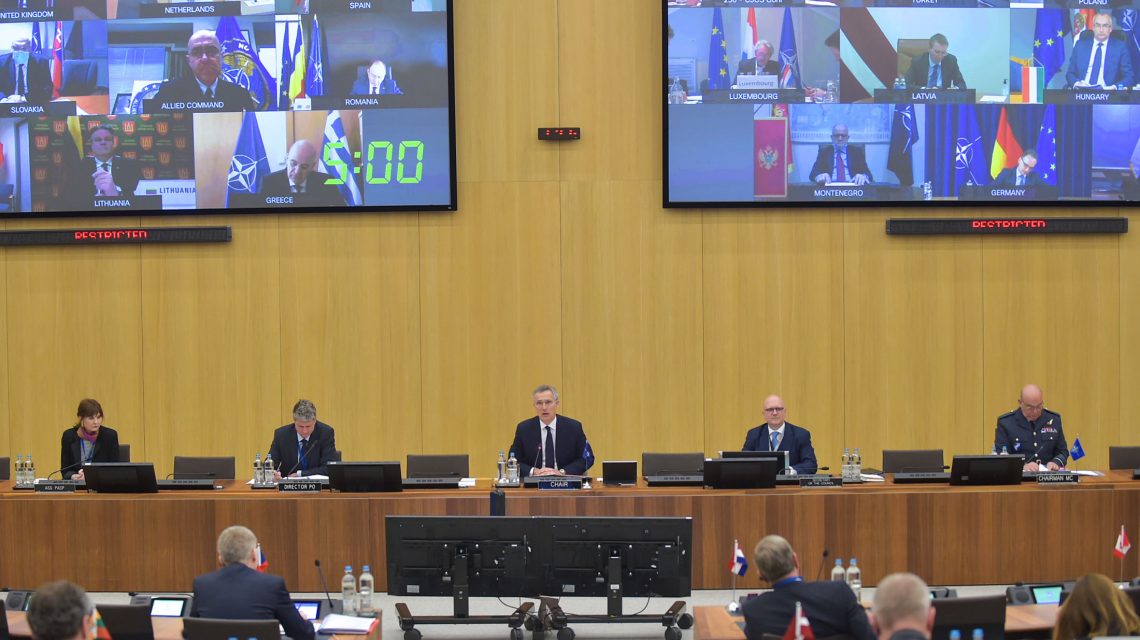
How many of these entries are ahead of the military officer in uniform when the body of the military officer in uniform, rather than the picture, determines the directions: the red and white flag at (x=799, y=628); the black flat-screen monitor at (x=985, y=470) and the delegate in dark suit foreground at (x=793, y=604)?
3

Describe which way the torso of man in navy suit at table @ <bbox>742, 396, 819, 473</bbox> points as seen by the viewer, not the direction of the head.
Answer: toward the camera

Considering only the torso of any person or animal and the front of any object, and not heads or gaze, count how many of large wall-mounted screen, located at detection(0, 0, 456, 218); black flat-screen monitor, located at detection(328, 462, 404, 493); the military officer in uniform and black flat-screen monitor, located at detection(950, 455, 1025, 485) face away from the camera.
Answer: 2

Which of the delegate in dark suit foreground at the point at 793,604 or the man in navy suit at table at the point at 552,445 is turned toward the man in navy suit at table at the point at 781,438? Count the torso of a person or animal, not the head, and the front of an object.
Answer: the delegate in dark suit foreground

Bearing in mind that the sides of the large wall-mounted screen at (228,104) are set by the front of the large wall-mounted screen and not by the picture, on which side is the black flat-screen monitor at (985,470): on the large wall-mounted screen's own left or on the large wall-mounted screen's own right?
on the large wall-mounted screen's own left

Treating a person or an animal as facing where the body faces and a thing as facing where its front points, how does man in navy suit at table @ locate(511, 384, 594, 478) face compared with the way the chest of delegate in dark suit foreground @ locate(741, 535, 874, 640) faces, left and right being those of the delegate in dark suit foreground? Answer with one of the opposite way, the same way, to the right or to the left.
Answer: the opposite way

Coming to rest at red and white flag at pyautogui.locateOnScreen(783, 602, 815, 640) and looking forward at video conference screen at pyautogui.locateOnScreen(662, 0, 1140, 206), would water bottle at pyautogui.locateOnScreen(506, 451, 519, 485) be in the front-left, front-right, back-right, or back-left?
front-left

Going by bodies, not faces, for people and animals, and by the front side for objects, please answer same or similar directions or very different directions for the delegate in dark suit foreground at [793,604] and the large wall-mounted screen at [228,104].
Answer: very different directions

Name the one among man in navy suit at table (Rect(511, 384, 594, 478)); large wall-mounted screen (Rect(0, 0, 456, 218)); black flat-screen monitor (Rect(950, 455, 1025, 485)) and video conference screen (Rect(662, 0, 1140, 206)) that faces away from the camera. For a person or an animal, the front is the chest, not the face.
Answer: the black flat-screen monitor

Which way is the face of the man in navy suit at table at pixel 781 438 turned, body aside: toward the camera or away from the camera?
toward the camera

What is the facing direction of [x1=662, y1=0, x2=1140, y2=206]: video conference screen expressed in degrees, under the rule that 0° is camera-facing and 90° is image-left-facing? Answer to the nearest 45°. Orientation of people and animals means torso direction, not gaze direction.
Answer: approximately 0°

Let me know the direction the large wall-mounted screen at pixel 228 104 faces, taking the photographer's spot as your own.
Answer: facing the viewer

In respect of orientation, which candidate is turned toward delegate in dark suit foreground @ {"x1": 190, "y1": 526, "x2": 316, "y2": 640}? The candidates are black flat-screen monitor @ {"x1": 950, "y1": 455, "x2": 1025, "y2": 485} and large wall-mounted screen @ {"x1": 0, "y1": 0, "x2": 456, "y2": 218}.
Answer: the large wall-mounted screen

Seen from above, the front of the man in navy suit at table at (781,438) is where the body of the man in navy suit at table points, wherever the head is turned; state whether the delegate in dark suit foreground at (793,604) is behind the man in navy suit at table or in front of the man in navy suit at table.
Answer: in front

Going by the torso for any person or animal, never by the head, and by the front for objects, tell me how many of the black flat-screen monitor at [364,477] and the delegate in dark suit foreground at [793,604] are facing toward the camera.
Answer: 0

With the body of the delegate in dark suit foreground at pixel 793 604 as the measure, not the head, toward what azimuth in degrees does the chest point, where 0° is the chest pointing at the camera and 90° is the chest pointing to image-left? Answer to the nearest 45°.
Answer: approximately 180°

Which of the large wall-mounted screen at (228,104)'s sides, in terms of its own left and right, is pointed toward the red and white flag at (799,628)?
front

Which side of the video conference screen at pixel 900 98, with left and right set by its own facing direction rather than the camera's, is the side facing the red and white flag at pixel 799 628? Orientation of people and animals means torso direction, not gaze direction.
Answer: front

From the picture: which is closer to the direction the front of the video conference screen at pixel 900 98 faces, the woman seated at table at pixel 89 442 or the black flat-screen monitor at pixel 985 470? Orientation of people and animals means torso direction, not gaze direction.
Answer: the black flat-screen monitor
